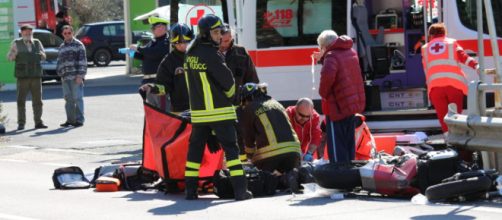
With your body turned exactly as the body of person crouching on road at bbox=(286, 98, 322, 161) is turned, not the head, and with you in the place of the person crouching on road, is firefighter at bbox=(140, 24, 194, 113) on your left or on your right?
on your right

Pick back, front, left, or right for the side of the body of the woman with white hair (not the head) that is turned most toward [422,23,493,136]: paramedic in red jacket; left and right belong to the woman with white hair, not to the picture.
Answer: right

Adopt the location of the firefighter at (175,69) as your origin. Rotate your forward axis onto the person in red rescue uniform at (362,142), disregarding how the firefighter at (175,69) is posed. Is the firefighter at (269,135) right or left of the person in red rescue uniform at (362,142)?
right

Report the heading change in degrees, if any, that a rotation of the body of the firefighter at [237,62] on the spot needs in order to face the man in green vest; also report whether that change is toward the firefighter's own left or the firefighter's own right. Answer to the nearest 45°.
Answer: approximately 90° to the firefighter's own right

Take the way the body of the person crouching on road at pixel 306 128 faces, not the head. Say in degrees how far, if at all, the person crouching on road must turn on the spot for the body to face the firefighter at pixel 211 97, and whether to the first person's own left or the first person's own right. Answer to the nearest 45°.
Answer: approximately 45° to the first person's own right

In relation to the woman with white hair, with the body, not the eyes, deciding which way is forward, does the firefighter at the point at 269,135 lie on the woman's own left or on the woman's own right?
on the woman's own left

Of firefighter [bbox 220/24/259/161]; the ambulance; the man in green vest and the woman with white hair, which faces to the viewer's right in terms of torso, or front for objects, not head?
the ambulance

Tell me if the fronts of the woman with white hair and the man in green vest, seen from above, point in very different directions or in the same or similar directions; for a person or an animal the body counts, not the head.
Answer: very different directions

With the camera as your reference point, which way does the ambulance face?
facing to the right of the viewer

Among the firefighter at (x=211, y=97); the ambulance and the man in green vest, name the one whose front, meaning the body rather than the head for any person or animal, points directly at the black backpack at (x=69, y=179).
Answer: the man in green vest

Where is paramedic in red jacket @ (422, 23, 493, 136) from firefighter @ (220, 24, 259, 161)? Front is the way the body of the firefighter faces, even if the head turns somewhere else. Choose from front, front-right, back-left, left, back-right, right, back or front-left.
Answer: back-left
